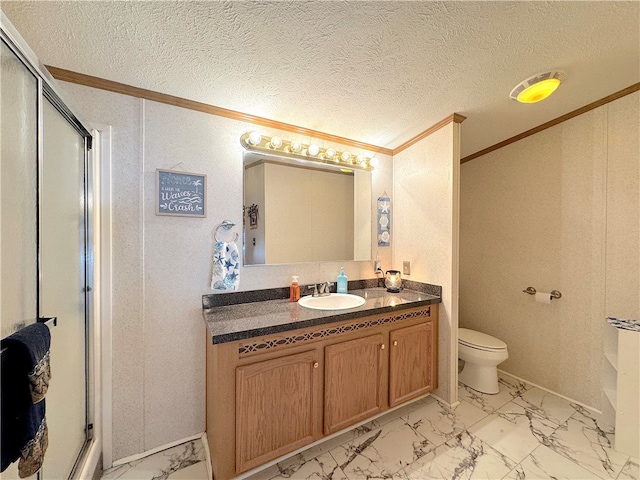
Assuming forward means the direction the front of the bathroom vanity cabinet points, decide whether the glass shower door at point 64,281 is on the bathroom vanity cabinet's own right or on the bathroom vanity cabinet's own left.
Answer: on the bathroom vanity cabinet's own right

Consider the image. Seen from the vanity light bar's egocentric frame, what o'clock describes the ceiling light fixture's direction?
The ceiling light fixture is roughly at 11 o'clock from the vanity light bar.

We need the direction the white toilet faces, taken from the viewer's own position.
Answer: facing the viewer and to the right of the viewer

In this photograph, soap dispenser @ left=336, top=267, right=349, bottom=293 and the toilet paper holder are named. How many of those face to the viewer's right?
0

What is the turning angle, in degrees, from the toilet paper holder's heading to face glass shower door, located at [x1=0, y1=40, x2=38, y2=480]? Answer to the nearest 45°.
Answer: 0° — it already faces it

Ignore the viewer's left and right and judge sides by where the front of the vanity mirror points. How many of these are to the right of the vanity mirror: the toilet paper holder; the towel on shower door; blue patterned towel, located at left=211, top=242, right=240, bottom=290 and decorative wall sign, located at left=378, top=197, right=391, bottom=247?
2

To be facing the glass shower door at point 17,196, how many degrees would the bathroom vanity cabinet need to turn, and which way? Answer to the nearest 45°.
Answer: approximately 90° to its right

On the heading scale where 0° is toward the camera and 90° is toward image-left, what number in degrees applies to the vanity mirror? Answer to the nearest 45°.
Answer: approximately 315°

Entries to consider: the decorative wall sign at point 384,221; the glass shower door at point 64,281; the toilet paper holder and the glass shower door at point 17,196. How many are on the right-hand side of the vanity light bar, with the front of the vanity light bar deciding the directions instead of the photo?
2
